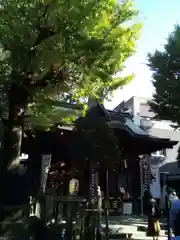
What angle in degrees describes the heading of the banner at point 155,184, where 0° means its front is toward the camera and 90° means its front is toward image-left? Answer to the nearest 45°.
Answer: approximately 0°

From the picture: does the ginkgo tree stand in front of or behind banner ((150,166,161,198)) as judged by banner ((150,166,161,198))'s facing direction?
in front
